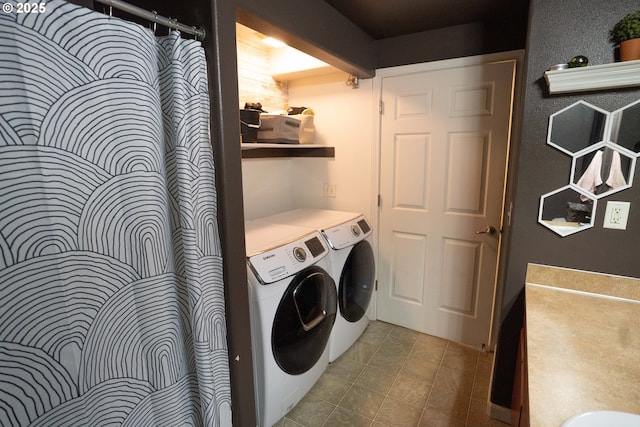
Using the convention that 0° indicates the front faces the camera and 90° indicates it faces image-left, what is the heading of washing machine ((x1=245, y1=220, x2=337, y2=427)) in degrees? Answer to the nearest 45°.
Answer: approximately 315°

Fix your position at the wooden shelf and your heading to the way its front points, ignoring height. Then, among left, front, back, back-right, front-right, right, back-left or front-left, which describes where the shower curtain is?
front

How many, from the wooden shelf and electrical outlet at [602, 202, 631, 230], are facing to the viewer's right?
0

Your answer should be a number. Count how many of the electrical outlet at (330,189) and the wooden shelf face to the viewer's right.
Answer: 0

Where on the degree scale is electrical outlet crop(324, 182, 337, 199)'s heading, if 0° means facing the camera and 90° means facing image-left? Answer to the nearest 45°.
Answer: approximately 45°

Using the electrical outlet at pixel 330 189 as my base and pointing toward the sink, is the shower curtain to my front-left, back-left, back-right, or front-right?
front-right

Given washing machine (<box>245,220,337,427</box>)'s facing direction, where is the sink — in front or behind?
in front

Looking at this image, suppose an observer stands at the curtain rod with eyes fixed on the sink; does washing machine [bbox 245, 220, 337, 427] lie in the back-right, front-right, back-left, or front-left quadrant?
front-left

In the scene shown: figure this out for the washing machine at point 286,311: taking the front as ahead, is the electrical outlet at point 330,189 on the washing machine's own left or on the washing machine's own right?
on the washing machine's own left

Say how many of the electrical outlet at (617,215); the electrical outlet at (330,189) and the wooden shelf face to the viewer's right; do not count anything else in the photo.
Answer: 0

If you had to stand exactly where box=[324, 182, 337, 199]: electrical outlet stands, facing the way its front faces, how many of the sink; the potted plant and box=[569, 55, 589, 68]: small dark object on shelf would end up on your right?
0

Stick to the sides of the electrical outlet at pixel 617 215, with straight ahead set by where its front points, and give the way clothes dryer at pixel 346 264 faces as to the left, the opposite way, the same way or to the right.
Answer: to the left

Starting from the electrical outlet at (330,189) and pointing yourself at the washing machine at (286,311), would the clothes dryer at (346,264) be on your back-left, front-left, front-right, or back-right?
front-left
